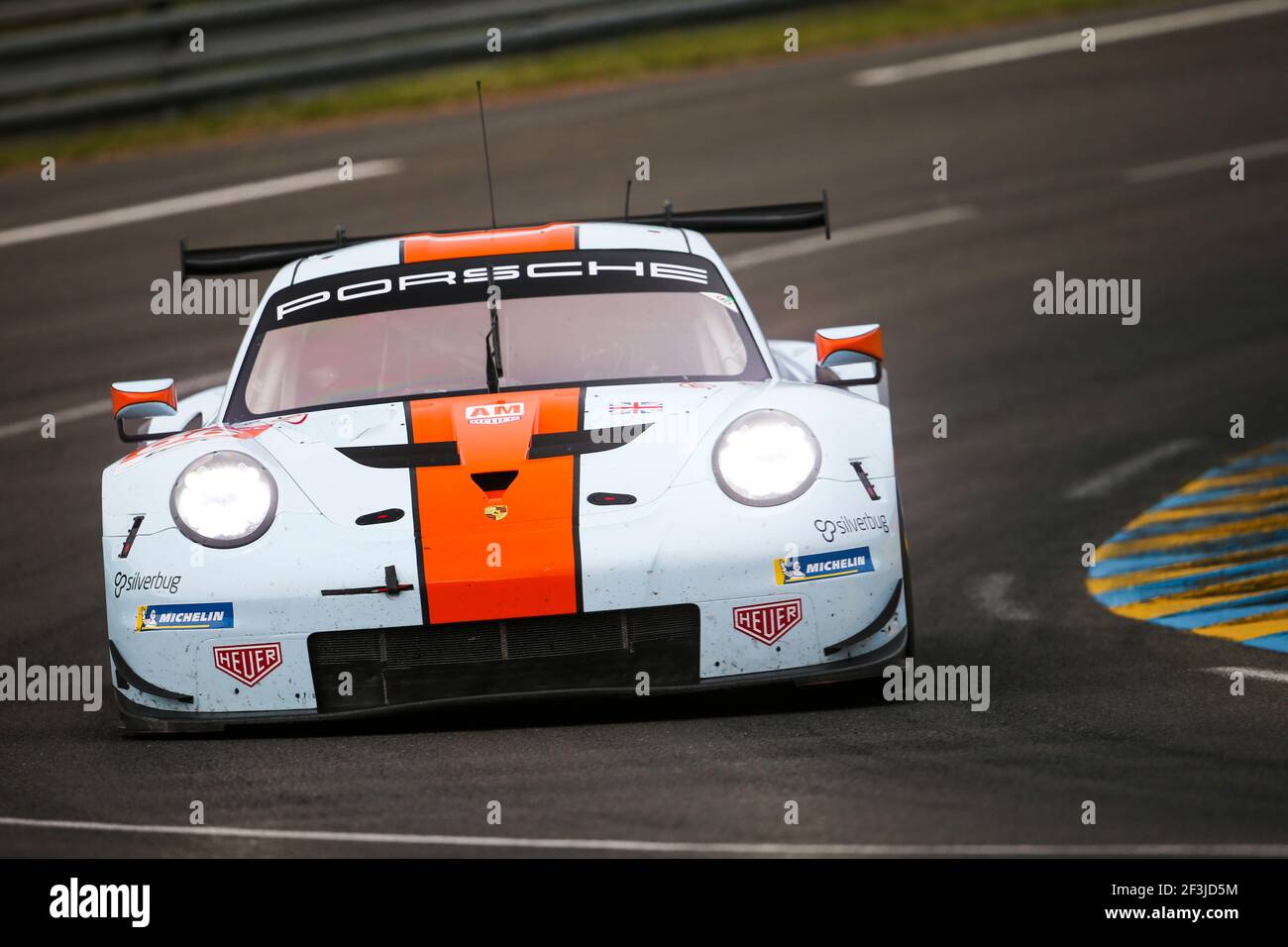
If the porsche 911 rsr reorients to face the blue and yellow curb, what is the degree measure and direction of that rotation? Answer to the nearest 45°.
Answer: approximately 135° to its left

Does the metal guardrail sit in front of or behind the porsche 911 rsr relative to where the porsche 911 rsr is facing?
behind

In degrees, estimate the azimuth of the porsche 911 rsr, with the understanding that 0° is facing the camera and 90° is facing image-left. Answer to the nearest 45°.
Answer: approximately 0°
